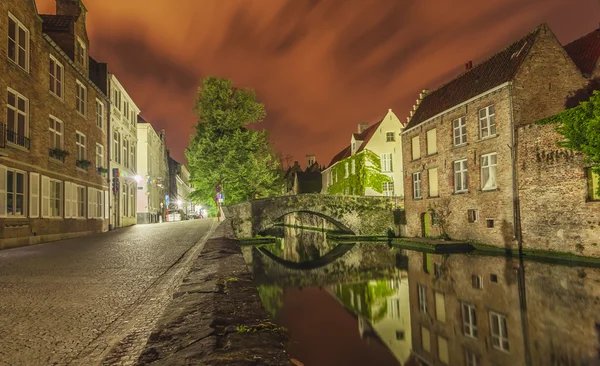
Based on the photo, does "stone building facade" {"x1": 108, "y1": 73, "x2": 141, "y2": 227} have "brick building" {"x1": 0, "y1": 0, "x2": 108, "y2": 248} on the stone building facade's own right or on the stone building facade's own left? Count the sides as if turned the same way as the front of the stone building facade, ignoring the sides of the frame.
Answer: on the stone building facade's own right

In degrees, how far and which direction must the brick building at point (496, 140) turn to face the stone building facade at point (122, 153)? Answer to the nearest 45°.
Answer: approximately 45° to its right

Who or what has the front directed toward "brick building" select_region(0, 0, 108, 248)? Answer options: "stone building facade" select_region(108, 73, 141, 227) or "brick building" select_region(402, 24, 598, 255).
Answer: "brick building" select_region(402, 24, 598, 255)

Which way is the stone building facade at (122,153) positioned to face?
to the viewer's right

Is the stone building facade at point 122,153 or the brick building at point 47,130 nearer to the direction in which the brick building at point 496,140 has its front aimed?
the brick building

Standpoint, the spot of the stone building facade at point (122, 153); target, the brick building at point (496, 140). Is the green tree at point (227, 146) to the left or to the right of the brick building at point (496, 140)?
left

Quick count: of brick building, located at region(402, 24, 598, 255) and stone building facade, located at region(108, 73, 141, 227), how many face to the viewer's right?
1

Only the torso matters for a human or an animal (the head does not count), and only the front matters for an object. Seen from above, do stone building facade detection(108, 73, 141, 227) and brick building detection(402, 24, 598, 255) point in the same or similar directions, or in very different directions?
very different directions

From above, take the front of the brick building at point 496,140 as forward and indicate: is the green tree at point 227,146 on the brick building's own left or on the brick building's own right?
on the brick building's own right
